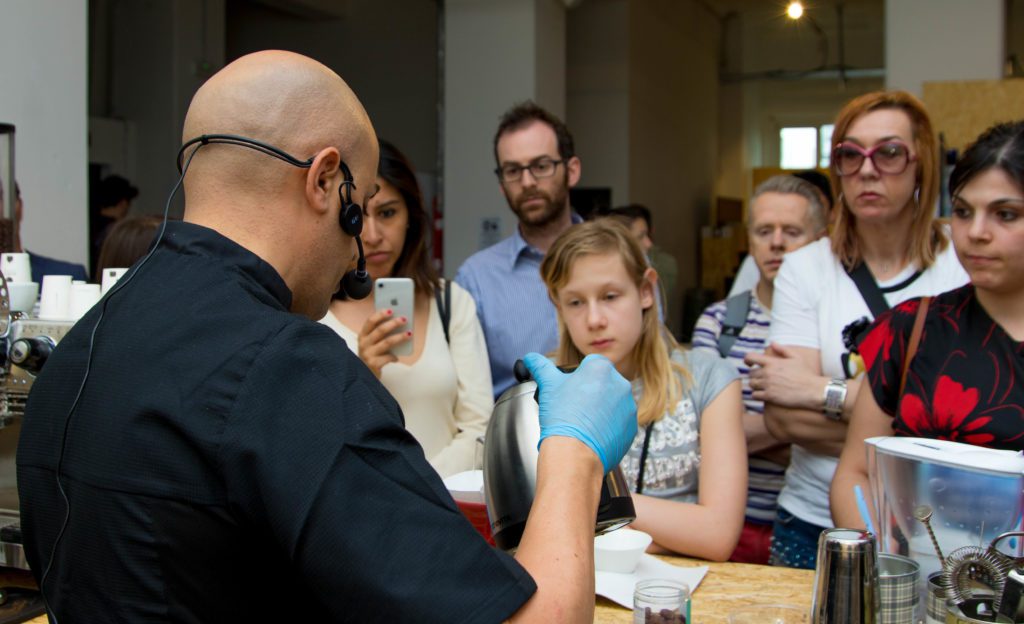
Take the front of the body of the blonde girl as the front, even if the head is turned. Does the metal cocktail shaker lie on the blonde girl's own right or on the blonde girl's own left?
on the blonde girl's own left

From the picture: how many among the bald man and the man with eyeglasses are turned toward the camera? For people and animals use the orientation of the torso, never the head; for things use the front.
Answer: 1

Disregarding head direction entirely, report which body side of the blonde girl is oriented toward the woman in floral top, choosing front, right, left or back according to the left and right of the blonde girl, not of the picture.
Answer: left

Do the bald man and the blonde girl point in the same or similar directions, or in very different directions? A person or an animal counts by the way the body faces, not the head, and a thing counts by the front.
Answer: very different directions

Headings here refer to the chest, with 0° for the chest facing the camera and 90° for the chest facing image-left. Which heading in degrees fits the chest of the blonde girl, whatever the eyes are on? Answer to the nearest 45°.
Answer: approximately 45°

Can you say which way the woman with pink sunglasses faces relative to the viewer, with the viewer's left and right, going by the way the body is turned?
facing the viewer and to the left of the viewer

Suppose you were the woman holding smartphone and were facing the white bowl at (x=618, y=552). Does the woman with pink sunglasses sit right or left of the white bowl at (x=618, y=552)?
left

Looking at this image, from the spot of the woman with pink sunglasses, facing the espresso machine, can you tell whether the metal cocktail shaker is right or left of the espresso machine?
left

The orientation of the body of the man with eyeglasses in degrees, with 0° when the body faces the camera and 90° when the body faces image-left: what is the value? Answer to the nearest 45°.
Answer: approximately 0°

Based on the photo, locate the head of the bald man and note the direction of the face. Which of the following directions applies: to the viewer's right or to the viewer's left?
to the viewer's right

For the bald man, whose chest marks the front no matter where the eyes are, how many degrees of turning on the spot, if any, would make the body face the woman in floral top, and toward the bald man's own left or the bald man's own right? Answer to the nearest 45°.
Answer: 0° — they already face them

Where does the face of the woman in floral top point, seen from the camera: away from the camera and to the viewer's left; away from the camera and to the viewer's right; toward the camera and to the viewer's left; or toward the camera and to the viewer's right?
toward the camera and to the viewer's left
